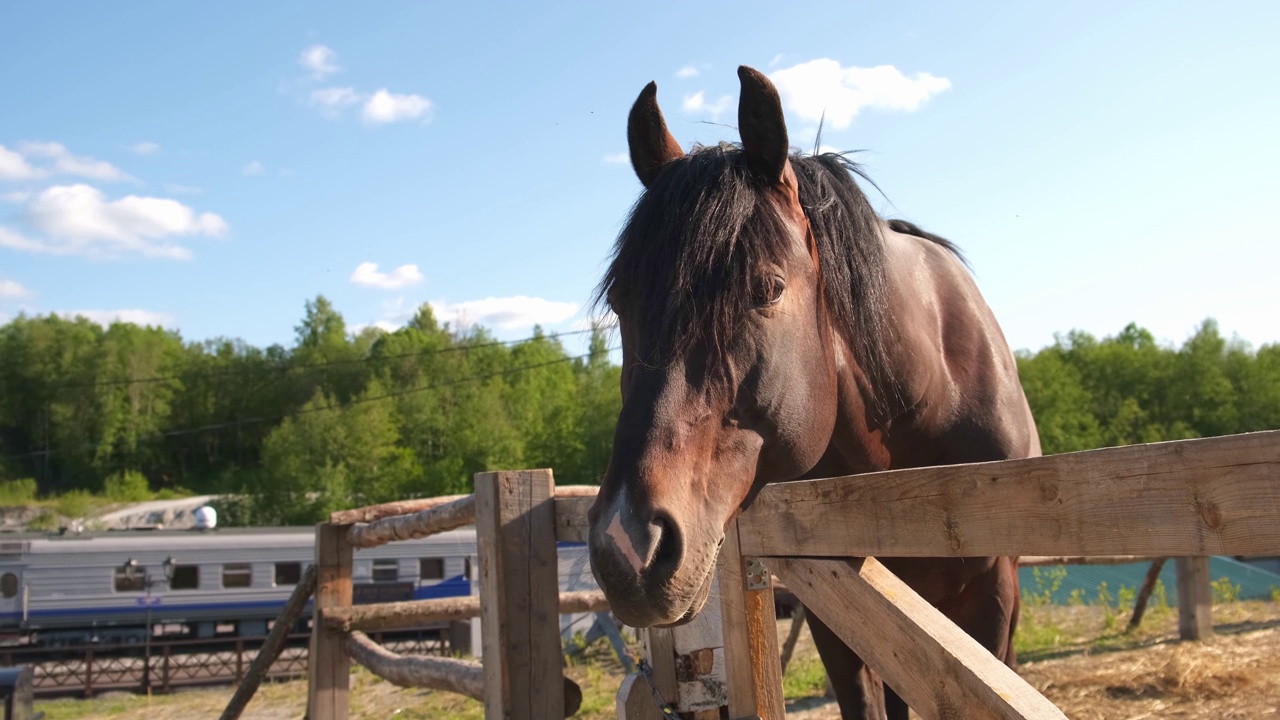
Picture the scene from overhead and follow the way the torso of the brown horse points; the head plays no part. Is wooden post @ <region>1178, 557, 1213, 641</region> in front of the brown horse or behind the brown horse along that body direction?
behind

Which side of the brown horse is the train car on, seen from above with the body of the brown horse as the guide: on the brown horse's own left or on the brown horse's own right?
on the brown horse's own right

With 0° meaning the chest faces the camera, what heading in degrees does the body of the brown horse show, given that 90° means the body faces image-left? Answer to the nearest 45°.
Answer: approximately 45°

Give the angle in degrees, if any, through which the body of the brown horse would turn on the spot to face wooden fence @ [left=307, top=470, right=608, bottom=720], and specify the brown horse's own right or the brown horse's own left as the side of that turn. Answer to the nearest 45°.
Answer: approximately 90° to the brown horse's own right
